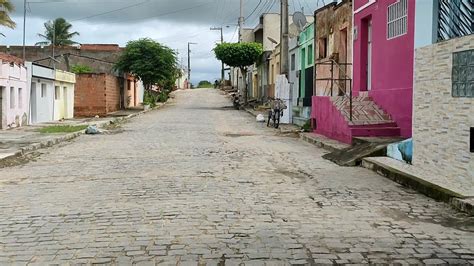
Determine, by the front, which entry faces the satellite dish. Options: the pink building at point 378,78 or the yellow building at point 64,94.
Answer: the yellow building

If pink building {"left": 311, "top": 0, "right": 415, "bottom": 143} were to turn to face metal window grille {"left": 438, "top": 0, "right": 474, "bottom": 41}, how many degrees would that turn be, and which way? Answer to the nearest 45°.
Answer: approximately 45° to its left

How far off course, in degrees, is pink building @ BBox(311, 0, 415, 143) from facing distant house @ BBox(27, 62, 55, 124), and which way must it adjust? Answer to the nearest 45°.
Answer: approximately 90° to its right

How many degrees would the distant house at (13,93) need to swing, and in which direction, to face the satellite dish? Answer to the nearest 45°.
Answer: approximately 45° to its left

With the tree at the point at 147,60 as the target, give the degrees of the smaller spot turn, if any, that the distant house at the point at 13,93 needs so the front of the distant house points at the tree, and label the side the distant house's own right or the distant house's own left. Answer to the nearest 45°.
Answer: approximately 90° to the distant house's own left

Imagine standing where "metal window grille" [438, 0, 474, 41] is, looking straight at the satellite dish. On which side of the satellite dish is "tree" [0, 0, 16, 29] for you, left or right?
left

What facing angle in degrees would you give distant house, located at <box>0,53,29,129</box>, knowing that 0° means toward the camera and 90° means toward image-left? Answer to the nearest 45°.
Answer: approximately 315°

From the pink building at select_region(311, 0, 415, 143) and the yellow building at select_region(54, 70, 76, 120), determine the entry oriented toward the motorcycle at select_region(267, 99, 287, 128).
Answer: the yellow building

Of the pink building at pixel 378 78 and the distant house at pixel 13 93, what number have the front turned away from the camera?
0

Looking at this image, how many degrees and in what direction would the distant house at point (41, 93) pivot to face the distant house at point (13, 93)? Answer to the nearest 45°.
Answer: approximately 45° to its right

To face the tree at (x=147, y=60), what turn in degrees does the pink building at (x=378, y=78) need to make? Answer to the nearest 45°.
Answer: approximately 90° to its right

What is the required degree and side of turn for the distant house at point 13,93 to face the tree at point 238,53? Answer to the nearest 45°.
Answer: approximately 90° to its left

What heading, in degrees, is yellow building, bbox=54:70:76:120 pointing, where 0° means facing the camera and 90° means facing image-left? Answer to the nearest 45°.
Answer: approximately 315°

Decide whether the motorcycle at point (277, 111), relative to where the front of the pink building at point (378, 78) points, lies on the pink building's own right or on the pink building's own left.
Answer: on the pink building's own right

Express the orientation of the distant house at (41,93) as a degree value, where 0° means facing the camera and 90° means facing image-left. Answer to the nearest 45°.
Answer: approximately 315°
